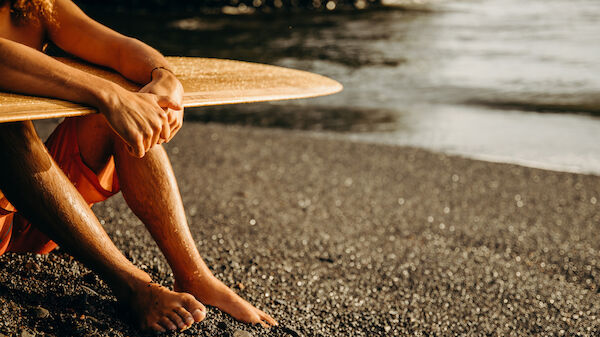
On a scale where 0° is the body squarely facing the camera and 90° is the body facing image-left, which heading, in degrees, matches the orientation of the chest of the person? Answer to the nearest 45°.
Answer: approximately 315°
